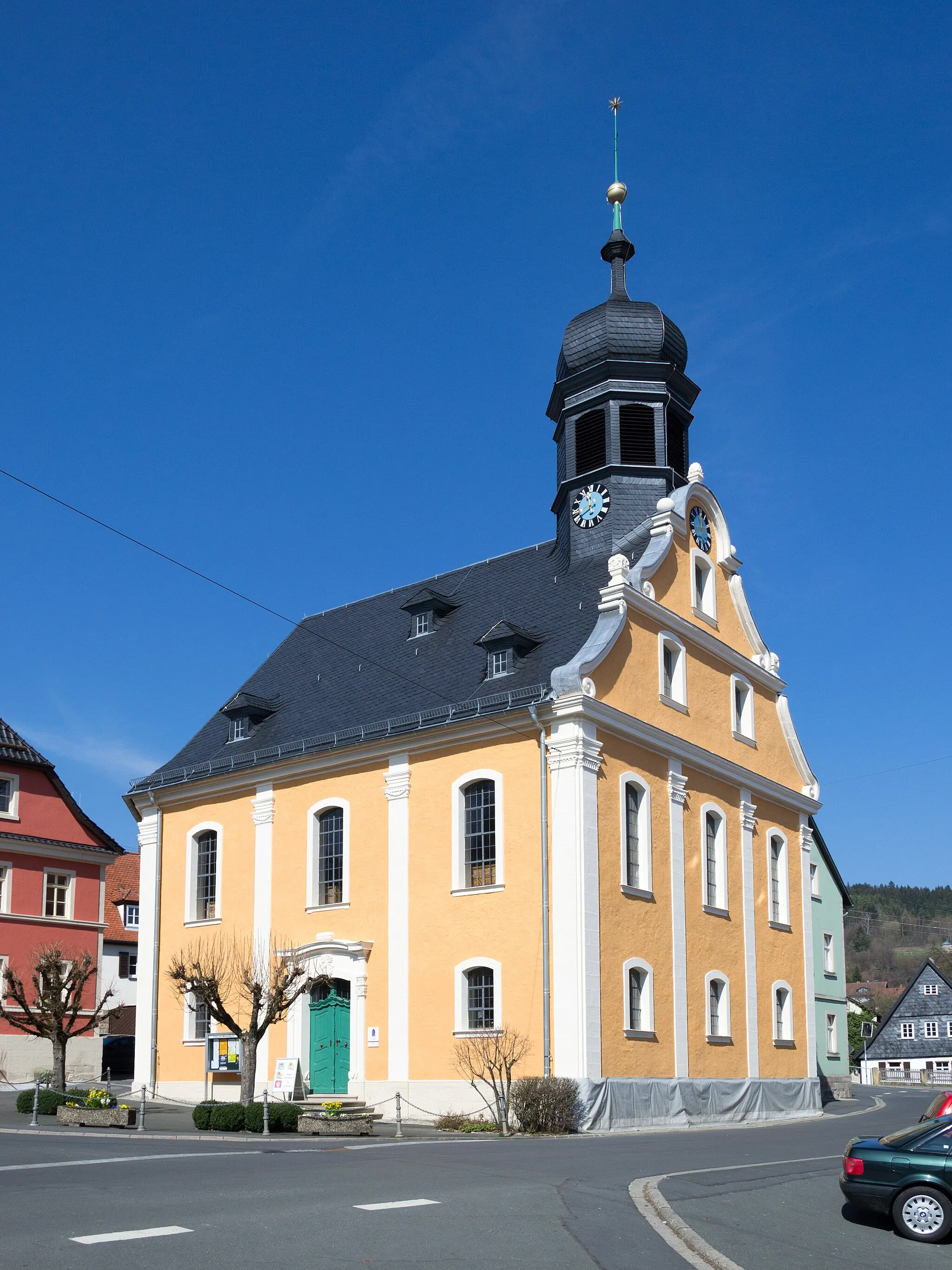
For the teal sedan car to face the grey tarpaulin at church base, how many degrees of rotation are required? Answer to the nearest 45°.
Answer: approximately 90° to its left

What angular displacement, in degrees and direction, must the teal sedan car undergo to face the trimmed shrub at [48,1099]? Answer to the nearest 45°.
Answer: approximately 135° to its left

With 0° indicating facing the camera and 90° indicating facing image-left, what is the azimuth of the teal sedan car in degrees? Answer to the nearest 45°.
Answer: approximately 270°

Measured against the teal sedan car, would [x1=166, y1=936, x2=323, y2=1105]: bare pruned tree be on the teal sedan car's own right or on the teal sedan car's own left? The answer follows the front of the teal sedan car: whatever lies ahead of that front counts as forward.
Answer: on the teal sedan car's own left

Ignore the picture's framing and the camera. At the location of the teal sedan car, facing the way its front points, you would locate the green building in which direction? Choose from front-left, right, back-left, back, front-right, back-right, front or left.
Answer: left

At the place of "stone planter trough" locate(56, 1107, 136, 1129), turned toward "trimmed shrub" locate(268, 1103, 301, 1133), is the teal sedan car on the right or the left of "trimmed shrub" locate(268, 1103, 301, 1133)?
right

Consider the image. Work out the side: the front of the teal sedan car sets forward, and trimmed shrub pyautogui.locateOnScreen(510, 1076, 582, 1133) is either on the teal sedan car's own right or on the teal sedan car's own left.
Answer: on the teal sedan car's own left

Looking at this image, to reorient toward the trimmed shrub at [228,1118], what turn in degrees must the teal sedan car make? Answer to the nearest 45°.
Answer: approximately 135° to its left

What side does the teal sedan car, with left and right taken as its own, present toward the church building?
left
